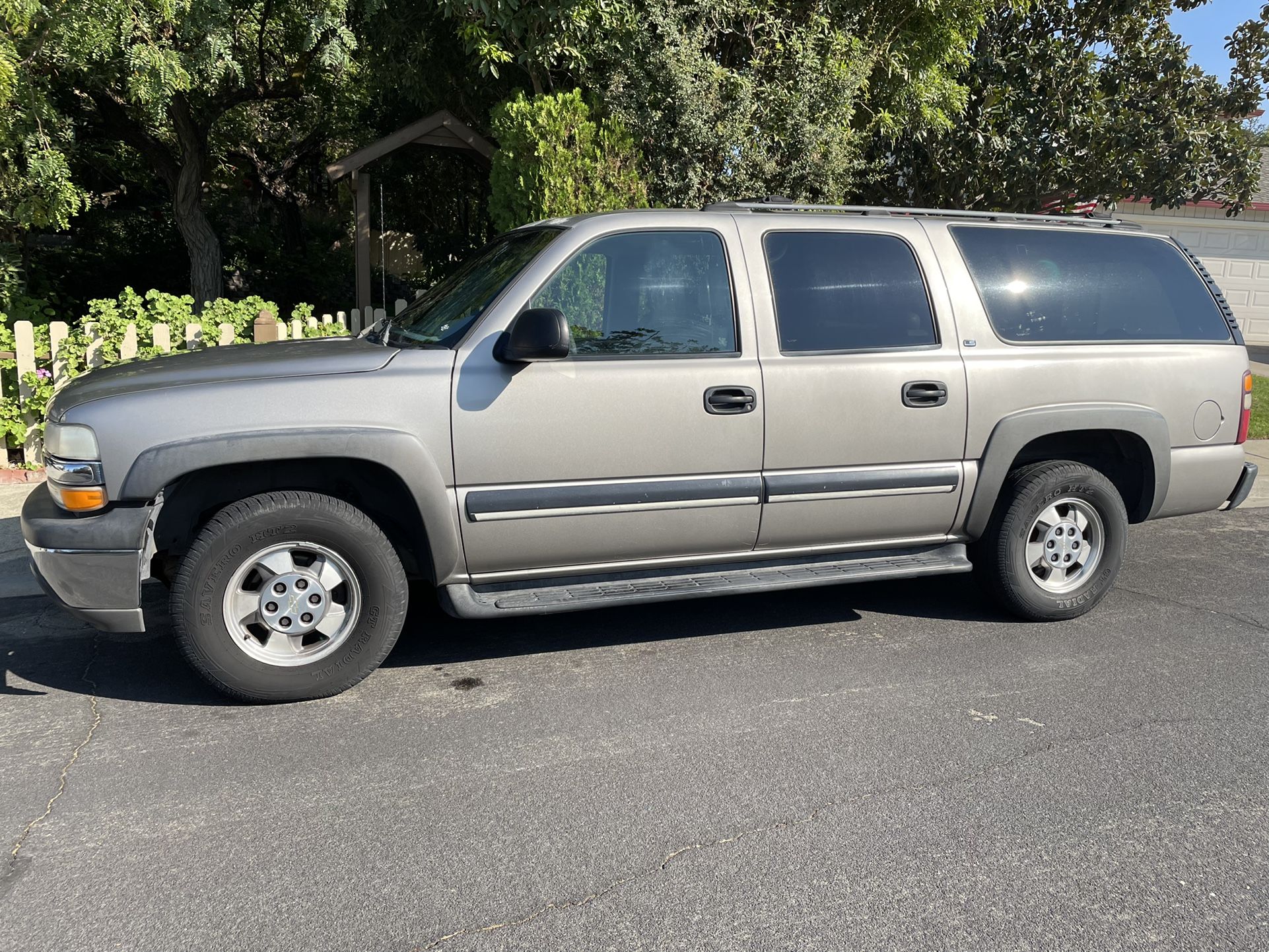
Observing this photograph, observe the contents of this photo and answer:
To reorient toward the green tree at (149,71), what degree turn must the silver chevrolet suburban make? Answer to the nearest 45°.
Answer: approximately 45° to its right

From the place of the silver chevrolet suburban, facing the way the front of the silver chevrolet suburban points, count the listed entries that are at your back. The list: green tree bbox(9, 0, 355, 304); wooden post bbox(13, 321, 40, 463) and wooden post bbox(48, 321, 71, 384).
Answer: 0

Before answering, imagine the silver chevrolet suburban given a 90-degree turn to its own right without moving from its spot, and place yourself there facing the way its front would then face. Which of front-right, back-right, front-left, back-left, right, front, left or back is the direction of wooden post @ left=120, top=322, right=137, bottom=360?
front-left

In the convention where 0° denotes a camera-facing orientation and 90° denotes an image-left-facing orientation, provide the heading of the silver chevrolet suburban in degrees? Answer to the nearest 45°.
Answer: approximately 90°

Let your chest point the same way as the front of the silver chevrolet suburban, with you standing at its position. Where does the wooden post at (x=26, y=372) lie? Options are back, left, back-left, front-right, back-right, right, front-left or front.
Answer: front-right

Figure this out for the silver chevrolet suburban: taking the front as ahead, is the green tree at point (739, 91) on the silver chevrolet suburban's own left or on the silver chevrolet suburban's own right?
on the silver chevrolet suburban's own right

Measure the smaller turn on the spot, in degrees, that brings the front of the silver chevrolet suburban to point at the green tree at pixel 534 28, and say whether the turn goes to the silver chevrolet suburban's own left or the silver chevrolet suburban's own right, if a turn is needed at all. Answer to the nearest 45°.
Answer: approximately 90° to the silver chevrolet suburban's own right

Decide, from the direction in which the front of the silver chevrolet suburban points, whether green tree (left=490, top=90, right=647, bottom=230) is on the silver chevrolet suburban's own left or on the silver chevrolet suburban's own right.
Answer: on the silver chevrolet suburban's own right

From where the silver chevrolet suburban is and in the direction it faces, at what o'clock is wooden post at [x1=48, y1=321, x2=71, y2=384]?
The wooden post is roughly at 1 o'clock from the silver chevrolet suburban.

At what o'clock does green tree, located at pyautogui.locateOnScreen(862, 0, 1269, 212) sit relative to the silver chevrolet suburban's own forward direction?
The green tree is roughly at 4 o'clock from the silver chevrolet suburban.

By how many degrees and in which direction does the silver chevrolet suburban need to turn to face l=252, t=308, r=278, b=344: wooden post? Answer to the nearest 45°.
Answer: approximately 45° to its right
